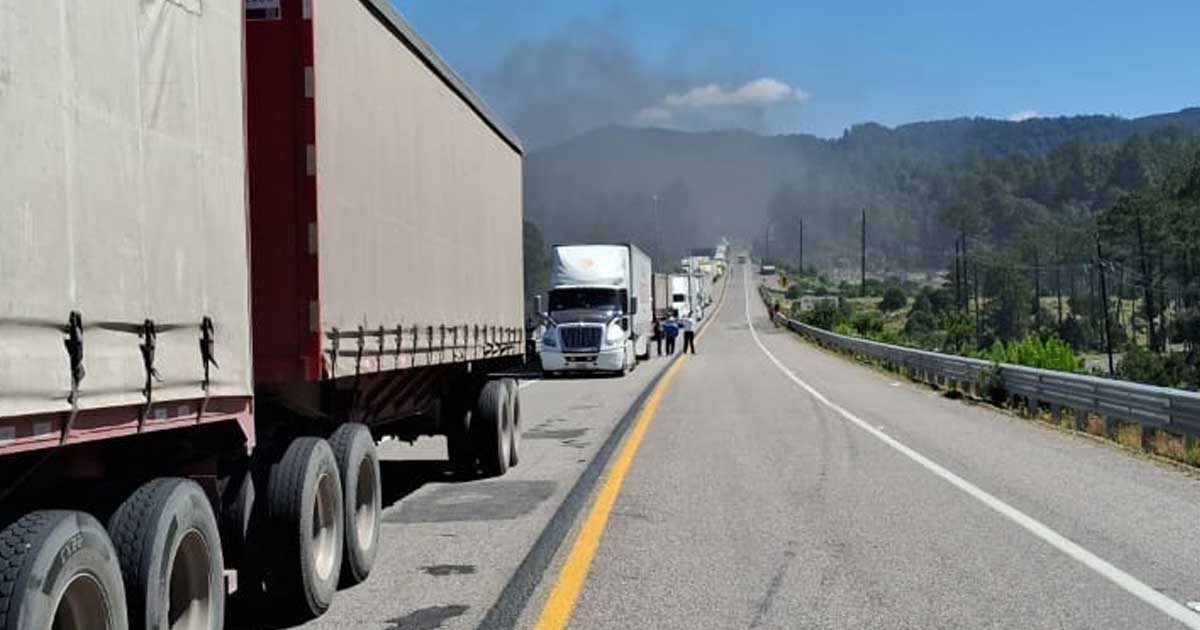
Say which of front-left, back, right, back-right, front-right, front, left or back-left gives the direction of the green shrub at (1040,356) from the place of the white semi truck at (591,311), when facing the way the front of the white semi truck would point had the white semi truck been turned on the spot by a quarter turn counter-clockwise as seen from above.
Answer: front-right

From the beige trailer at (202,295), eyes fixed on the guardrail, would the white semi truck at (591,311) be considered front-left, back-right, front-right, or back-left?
front-left

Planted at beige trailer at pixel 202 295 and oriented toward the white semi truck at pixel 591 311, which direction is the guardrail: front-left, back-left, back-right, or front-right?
front-right

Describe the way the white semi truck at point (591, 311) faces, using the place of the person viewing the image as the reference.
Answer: facing the viewer

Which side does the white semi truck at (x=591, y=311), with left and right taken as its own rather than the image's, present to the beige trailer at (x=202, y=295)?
front
